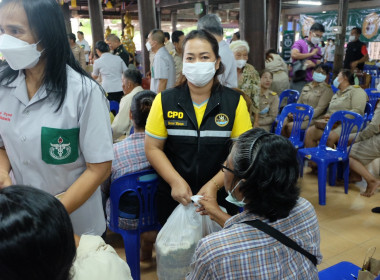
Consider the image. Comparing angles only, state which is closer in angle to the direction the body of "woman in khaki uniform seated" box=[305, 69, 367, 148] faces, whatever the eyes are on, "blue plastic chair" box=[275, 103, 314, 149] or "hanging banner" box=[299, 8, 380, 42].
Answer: the blue plastic chair

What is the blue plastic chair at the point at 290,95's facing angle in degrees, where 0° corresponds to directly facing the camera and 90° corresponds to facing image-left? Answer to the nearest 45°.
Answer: approximately 45°

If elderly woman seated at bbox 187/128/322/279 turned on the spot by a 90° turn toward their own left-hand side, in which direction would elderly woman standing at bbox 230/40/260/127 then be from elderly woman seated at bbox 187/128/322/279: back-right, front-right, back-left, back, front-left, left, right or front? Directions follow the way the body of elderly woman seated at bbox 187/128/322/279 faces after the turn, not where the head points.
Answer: back-right

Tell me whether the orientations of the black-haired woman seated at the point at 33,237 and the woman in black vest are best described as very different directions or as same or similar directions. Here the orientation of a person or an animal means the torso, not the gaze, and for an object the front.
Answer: very different directions

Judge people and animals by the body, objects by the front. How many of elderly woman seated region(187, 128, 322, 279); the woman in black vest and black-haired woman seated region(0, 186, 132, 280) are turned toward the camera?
1

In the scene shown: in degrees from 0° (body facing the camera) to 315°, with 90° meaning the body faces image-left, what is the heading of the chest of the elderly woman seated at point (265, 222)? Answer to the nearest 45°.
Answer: approximately 135°

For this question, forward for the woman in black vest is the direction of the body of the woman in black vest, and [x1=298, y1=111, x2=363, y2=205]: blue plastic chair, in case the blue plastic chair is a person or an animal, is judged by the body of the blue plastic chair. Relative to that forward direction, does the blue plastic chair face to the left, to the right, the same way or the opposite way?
to the right

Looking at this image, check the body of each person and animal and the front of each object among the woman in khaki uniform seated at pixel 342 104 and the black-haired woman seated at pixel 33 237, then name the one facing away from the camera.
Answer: the black-haired woman seated at pixel 33 237

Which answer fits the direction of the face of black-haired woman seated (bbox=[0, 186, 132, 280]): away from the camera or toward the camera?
away from the camera

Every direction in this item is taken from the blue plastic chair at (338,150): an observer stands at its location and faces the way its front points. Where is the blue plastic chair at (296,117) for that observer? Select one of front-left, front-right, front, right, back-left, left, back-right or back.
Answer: right

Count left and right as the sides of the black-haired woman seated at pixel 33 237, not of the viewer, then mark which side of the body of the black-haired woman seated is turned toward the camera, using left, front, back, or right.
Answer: back

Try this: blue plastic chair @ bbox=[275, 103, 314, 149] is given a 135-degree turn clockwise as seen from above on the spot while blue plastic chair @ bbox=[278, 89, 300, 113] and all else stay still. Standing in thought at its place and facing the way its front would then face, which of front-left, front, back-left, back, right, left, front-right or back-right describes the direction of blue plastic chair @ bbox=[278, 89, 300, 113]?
front

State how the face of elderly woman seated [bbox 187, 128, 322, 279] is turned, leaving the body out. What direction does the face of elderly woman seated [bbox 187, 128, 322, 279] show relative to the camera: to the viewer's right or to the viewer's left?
to the viewer's left
